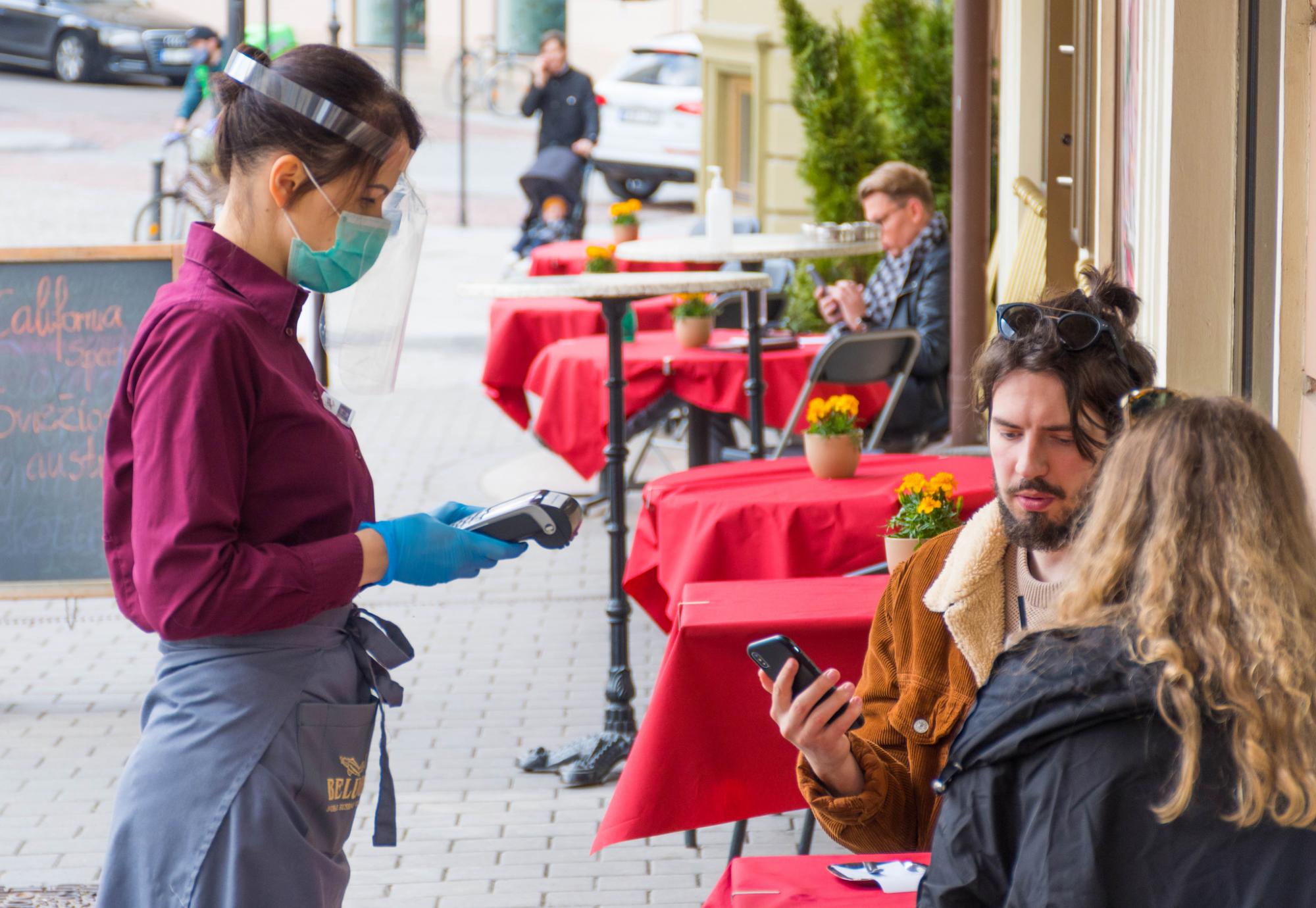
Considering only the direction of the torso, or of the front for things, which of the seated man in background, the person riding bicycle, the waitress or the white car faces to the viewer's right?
the waitress

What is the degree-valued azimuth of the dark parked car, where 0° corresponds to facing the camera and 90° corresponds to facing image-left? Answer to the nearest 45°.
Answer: approximately 315°

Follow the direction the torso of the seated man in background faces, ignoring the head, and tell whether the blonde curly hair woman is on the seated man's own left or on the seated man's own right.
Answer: on the seated man's own left

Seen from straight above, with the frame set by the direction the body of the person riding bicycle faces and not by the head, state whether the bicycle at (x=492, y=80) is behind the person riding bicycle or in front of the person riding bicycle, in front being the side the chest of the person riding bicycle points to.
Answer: behind

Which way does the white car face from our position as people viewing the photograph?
facing away from the viewer

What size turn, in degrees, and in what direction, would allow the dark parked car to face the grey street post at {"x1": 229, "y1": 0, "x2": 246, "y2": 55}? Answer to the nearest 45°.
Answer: approximately 45° to its right

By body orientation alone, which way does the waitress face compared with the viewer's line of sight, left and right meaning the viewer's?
facing to the right of the viewer

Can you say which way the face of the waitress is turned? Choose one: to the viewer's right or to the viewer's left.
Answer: to the viewer's right

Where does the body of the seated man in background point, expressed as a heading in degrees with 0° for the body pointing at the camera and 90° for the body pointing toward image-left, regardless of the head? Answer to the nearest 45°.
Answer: approximately 90°

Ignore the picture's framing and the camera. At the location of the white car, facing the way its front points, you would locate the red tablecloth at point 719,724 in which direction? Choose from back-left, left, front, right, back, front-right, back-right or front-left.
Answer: back
